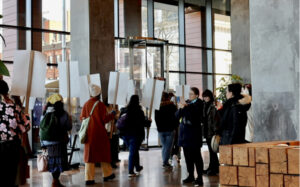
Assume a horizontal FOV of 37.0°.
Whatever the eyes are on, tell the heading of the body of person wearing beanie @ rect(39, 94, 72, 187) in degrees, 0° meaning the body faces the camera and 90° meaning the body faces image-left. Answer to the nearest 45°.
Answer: approximately 225°

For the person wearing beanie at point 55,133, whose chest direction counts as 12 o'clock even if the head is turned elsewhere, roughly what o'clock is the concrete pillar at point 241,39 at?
The concrete pillar is roughly at 2 o'clock from the person wearing beanie.

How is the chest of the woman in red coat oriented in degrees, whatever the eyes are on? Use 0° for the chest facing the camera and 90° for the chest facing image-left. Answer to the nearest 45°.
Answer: approximately 225°

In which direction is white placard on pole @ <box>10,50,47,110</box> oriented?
away from the camera

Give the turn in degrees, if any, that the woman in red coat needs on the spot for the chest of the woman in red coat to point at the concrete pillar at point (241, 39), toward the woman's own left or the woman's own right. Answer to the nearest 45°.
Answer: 0° — they already face it
